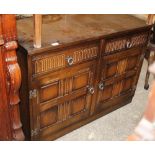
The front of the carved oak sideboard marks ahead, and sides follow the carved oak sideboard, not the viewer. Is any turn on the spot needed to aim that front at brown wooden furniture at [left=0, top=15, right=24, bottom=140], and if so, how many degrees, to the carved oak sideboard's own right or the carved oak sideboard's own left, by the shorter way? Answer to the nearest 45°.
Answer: approximately 90° to the carved oak sideboard's own right

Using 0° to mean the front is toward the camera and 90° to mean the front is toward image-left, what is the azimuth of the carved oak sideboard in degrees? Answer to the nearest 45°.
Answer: approximately 315°
